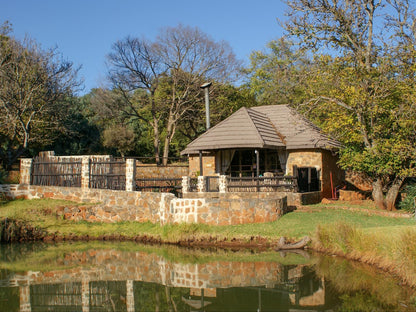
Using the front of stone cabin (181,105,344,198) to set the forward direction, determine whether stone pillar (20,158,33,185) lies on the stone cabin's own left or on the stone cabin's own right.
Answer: on the stone cabin's own right

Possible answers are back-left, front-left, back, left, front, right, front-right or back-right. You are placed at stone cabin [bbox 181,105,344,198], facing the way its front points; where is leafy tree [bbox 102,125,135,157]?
back-right

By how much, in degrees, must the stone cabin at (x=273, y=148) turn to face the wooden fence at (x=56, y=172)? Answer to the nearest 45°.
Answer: approximately 45° to its right

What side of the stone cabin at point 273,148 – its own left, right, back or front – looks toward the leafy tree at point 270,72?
back

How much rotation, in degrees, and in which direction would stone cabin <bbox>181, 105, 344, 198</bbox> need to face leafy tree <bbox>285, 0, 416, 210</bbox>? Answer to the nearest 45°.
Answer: approximately 45° to its left

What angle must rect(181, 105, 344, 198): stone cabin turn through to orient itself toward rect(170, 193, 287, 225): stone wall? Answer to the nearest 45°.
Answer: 0° — it already faces it

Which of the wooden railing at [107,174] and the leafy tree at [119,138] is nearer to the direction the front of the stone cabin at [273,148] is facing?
the wooden railing

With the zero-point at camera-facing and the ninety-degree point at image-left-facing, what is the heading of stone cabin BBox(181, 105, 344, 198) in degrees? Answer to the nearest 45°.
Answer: approximately 0°

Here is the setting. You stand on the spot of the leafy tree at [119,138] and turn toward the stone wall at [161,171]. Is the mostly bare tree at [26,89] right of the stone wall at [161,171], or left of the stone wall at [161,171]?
right

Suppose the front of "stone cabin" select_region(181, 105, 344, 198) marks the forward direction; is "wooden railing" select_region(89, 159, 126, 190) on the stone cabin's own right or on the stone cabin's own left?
on the stone cabin's own right
